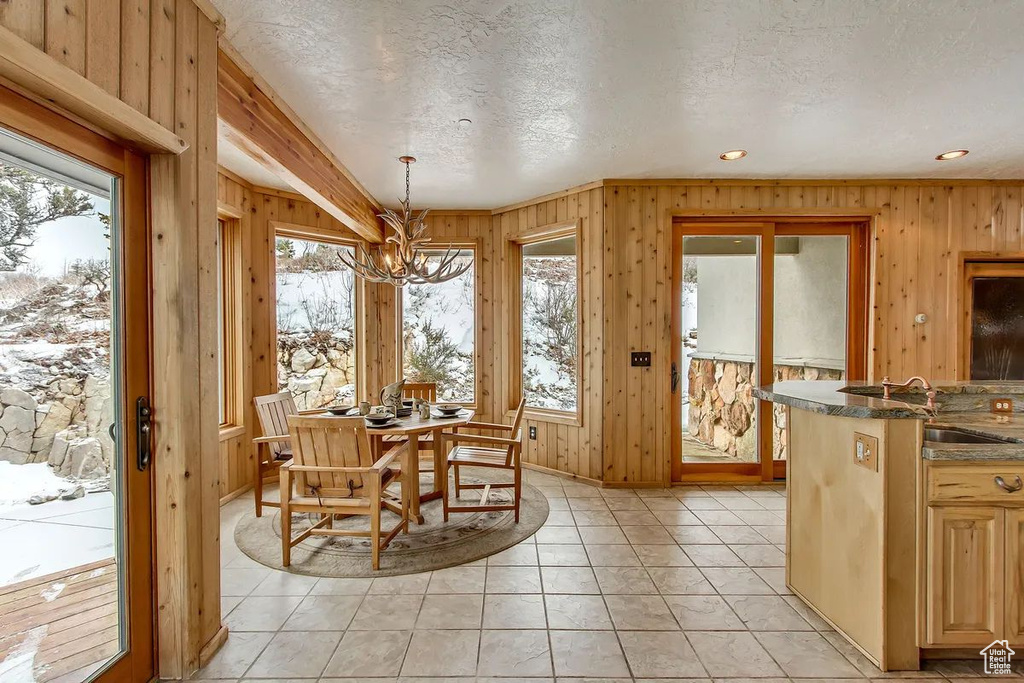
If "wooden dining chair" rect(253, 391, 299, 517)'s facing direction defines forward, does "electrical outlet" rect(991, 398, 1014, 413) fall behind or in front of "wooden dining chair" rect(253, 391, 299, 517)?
in front

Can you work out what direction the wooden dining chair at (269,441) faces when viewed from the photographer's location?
facing the viewer and to the right of the viewer

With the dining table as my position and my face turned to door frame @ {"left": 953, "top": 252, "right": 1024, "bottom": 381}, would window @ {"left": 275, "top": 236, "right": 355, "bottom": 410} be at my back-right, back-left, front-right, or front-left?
back-left

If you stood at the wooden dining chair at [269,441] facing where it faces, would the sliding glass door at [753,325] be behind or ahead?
ahead

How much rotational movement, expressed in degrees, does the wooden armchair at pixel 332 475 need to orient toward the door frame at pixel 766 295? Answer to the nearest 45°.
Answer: approximately 45° to its right

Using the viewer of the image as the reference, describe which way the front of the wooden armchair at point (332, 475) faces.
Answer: facing away from the viewer and to the right of the viewer

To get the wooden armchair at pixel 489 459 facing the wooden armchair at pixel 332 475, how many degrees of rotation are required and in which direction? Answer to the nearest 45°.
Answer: approximately 45° to its left

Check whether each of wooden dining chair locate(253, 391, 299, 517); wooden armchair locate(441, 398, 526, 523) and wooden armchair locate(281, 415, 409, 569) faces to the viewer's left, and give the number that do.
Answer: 1

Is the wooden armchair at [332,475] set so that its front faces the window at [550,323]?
yes

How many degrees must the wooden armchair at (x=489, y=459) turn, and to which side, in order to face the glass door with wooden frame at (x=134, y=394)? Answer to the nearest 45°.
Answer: approximately 45° to its left

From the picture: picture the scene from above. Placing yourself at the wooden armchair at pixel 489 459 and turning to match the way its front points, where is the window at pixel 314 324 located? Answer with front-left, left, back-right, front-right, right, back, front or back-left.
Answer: front-right

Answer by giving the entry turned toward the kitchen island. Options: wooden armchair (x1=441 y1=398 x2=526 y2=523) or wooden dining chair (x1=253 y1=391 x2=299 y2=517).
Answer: the wooden dining chair

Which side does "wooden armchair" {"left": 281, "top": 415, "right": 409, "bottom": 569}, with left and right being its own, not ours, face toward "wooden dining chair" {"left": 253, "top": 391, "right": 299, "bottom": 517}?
left

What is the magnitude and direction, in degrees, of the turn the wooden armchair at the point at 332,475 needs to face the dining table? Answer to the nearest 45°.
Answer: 0° — it already faces it

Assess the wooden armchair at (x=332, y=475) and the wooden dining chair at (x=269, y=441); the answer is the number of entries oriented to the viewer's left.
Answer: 0

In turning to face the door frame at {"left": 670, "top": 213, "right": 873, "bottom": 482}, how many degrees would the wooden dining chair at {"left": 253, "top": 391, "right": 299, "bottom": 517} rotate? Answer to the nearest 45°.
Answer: approximately 45° to its left

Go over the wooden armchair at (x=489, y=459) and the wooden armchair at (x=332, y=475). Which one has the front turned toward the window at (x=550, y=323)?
the wooden armchair at (x=332, y=475)

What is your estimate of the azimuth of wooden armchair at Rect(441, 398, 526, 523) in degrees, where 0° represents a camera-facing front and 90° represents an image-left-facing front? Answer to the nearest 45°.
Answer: approximately 90°

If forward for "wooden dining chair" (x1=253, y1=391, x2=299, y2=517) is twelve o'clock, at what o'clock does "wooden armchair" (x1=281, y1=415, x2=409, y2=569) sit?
The wooden armchair is roughly at 1 o'clock from the wooden dining chair.

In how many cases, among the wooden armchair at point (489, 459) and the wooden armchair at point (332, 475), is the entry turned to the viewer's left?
1

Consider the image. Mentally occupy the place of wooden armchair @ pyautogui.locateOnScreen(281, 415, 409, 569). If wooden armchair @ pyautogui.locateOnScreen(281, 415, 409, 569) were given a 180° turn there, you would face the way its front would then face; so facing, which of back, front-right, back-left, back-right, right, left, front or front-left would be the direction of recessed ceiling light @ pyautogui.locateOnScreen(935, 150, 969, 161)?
back-left

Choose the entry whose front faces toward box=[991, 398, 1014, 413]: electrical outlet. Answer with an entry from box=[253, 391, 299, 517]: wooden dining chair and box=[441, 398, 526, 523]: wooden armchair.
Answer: the wooden dining chair

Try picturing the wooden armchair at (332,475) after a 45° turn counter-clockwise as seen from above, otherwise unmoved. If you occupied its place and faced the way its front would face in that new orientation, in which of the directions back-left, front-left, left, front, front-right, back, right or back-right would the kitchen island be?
back-right

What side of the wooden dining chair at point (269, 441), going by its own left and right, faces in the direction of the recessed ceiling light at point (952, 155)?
front
